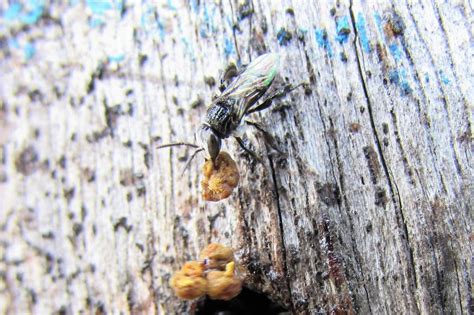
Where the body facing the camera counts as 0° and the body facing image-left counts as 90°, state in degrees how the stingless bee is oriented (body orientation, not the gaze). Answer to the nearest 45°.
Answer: approximately 45°
